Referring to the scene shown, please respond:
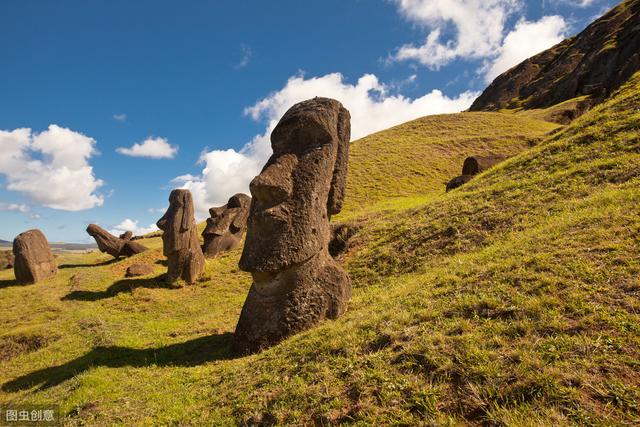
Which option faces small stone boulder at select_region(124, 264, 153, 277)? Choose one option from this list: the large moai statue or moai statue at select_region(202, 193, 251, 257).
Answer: the moai statue

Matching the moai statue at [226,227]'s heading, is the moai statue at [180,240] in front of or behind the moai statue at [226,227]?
in front

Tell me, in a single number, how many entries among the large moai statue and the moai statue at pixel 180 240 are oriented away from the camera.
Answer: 0

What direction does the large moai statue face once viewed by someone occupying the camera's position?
facing the viewer and to the left of the viewer

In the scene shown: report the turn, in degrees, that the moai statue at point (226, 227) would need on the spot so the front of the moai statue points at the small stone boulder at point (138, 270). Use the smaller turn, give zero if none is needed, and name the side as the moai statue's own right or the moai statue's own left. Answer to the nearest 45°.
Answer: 0° — it already faces it

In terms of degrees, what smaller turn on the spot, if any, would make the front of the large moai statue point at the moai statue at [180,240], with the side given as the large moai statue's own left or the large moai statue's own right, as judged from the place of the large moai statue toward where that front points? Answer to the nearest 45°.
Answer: approximately 90° to the large moai statue's own right

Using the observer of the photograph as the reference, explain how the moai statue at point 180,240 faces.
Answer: facing to the left of the viewer

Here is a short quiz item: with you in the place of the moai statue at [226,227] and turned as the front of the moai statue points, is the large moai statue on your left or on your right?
on your left

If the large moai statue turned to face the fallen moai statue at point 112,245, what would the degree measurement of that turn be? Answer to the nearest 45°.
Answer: approximately 90° to its right

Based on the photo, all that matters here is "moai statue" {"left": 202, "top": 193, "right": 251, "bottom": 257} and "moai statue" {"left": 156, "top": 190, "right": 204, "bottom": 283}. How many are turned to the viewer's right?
0
